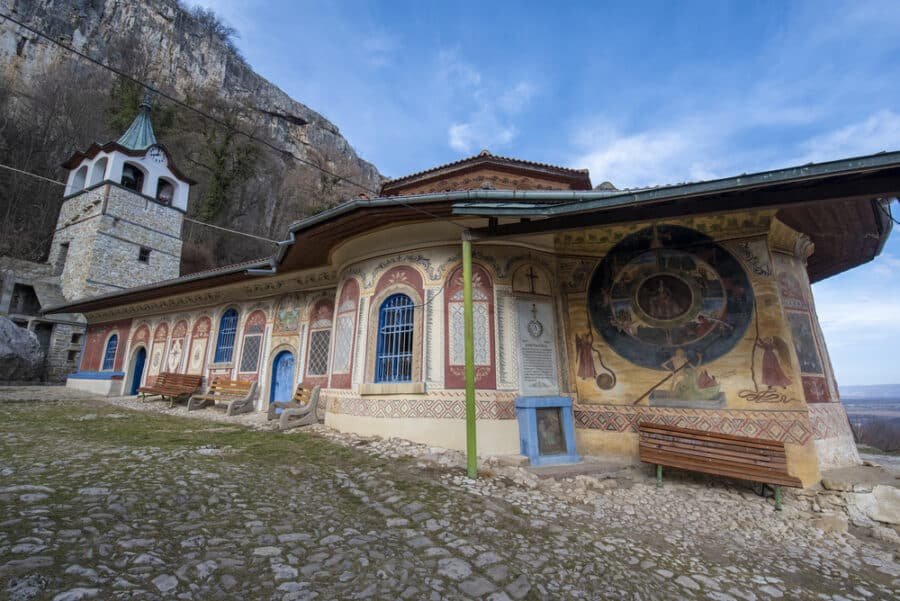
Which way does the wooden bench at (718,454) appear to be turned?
toward the camera

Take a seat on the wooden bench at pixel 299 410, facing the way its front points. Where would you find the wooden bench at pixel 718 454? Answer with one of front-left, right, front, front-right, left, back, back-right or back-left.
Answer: left

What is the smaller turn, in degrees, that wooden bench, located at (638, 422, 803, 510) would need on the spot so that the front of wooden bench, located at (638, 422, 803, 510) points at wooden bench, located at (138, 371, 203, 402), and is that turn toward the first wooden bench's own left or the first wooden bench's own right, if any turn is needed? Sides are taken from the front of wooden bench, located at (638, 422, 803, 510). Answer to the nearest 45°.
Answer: approximately 90° to the first wooden bench's own right

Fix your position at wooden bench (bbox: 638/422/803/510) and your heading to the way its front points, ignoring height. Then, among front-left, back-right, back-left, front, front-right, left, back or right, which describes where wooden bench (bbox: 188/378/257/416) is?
right

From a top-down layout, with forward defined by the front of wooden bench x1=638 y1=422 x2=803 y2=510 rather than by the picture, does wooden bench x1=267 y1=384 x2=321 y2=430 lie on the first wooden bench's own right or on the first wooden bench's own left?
on the first wooden bench's own right

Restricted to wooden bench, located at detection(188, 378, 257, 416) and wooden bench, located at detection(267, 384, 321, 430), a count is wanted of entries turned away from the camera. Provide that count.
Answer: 0

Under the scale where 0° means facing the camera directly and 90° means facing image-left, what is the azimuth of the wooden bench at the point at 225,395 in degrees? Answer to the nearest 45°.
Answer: approximately 45°

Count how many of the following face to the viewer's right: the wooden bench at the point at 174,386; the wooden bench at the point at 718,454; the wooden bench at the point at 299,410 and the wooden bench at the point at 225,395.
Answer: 0

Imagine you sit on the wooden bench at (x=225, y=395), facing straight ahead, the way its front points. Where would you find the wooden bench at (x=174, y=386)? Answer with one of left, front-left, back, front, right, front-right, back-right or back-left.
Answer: right

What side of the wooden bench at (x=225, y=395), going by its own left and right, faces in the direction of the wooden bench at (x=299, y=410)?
left

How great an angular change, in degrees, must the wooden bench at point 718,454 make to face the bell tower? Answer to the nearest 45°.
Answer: approximately 90° to its right
